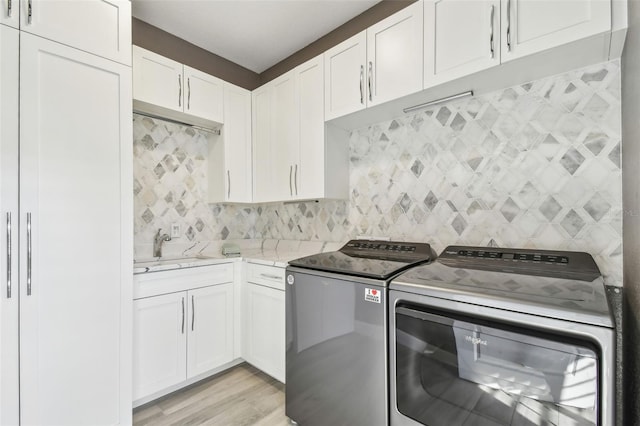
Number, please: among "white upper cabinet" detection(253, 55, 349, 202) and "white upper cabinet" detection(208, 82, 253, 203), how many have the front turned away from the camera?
0

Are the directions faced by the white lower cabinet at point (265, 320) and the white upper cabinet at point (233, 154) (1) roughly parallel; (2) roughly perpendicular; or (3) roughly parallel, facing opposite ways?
roughly perpendicular

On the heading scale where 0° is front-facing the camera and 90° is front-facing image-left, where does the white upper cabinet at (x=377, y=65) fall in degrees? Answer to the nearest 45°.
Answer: approximately 45°

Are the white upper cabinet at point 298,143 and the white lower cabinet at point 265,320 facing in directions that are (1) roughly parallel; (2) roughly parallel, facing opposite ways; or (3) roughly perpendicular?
roughly parallel

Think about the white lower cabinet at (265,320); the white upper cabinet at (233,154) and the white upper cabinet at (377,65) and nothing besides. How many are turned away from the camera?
0

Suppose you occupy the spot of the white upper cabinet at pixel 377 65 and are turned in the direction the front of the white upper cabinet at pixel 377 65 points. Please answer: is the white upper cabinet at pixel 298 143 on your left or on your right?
on your right

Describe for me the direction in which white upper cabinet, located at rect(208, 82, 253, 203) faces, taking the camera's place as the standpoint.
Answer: facing the viewer and to the right of the viewer

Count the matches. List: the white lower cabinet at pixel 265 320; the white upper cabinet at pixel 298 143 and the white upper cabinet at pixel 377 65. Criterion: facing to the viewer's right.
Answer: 0

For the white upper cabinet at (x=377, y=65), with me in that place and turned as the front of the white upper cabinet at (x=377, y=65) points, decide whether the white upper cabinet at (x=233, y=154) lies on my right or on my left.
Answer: on my right

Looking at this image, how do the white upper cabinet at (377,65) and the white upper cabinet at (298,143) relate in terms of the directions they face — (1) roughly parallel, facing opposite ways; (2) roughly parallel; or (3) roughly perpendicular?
roughly parallel

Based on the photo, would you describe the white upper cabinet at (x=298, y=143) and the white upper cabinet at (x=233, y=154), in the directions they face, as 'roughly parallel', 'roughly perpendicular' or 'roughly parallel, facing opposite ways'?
roughly perpendicular

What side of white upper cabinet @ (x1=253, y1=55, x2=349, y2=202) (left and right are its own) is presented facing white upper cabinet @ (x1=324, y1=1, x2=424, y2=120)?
left

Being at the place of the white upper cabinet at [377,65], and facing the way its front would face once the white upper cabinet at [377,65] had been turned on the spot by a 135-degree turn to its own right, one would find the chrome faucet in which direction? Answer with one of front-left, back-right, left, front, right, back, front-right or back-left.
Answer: left

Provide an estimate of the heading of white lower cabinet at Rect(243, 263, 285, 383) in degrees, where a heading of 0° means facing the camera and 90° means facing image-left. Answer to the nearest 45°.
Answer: approximately 45°
